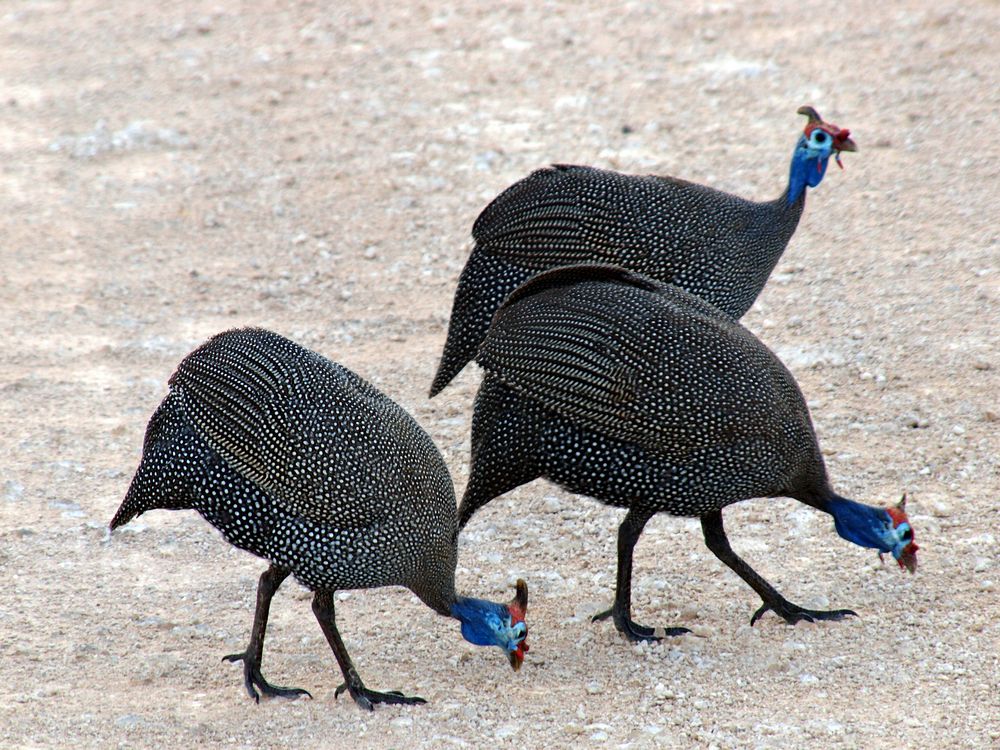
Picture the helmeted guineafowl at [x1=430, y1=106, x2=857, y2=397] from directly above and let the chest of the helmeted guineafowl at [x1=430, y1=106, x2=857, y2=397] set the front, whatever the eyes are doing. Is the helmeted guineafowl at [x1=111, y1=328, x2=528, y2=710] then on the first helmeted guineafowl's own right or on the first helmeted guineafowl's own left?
on the first helmeted guineafowl's own right

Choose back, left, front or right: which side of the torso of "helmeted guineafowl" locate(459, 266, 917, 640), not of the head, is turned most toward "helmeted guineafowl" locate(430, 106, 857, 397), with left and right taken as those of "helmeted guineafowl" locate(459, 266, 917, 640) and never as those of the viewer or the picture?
left

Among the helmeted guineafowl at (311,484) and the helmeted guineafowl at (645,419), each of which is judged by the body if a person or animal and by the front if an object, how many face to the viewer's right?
2

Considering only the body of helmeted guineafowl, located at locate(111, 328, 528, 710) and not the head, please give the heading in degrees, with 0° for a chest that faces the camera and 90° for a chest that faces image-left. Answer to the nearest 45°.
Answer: approximately 270°

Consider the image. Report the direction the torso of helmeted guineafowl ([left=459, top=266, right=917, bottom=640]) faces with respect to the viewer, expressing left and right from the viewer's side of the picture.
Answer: facing to the right of the viewer

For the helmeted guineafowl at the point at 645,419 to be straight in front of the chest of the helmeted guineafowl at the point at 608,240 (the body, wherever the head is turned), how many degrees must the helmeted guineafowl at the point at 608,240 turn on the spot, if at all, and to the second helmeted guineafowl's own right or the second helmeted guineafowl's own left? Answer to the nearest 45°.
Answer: approximately 90° to the second helmeted guineafowl's own right

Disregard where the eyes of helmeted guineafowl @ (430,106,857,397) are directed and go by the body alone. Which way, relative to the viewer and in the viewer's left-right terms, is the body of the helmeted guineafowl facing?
facing to the right of the viewer
